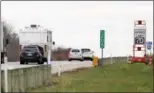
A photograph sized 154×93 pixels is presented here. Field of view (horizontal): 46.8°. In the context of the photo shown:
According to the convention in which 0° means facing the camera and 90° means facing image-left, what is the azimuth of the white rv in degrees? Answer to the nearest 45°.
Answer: approximately 180°

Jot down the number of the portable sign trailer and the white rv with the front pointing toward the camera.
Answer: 1

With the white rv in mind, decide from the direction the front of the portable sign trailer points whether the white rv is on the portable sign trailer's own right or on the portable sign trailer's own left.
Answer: on the portable sign trailer's own right

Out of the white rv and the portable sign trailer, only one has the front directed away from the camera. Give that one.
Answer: the white rv

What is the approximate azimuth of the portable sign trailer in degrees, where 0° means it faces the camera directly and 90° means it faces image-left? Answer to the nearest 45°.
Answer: approximately 0°

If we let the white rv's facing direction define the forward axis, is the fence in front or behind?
behind

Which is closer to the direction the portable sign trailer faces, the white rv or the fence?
the fence
